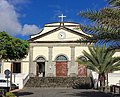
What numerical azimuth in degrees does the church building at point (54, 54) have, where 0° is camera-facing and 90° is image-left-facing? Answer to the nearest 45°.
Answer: approximately 0°

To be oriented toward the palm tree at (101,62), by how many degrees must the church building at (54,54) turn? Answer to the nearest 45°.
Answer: approximately 45° to its left

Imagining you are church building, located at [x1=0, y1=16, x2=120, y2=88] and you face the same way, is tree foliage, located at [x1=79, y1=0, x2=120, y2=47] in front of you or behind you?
in front
